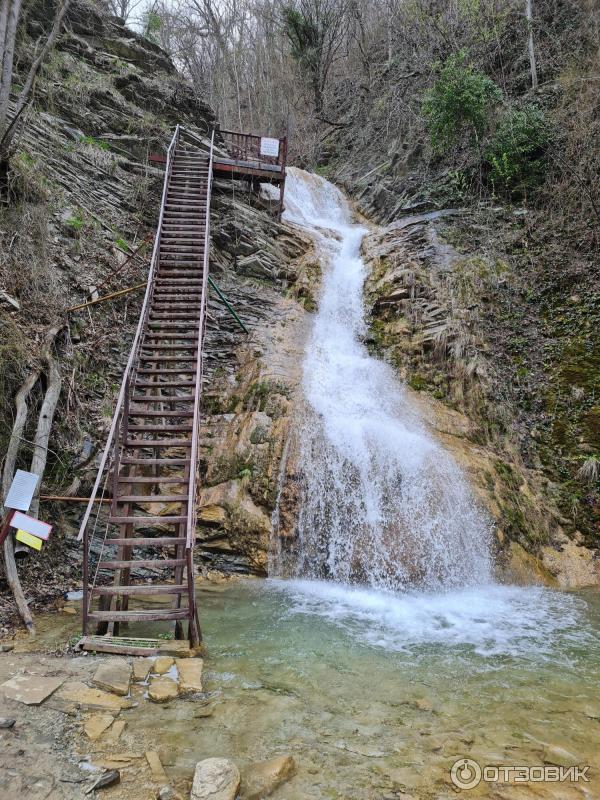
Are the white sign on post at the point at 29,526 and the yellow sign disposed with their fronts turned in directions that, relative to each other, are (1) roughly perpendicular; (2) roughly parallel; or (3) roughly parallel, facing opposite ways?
roughly parallel

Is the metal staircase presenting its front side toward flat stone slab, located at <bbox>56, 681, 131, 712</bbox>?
yes

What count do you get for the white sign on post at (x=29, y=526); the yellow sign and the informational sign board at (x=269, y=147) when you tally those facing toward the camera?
3

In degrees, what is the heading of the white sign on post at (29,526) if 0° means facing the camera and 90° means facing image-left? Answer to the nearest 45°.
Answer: approximately 0°

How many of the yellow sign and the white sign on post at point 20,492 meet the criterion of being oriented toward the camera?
2

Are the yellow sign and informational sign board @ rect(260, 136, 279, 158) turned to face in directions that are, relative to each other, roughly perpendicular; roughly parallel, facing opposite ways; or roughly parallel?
roughly parallel

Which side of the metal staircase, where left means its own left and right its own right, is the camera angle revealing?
front

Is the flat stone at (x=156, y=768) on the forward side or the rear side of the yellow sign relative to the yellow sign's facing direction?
on the forward side

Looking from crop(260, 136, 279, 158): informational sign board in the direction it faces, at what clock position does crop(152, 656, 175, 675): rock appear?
The rock is roughly at 12 o'clock from the informational sign board.

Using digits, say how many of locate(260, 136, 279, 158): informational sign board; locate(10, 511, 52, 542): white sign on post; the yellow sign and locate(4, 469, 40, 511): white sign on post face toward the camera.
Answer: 4

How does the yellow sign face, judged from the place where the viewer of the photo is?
facing the viewer
